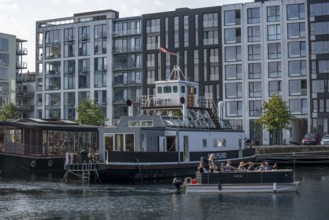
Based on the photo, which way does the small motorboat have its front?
to the viewer's right

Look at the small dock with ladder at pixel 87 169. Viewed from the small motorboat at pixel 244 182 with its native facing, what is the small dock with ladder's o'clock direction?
The small dock with ladder is roughly at 7 o'clock from the small motorboat.
